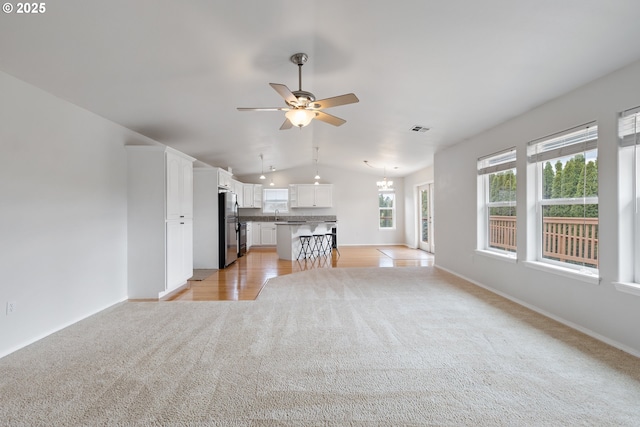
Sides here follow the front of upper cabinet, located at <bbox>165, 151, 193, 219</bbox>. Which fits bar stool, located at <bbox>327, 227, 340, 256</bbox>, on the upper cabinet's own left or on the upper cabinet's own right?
on the upper cabinet's own left

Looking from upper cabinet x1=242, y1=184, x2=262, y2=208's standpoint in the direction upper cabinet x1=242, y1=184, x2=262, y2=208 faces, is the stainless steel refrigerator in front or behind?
in front

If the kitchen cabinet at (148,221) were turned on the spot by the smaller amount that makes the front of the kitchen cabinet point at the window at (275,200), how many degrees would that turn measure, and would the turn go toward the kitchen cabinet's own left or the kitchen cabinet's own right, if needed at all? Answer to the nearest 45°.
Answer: approximately 90° to the kitchen cabinet's own left

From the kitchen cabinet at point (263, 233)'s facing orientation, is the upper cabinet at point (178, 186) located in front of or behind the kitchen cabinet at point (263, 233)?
in front

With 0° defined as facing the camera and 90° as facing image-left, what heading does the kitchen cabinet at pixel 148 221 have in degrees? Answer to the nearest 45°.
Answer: approximately 315°

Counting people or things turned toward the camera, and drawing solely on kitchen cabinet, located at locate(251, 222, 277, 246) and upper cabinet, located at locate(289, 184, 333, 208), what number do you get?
2

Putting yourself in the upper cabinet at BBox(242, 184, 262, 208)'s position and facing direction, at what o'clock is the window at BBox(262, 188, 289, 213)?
The window is roughly at 8 o'clock from the upper cabinet.

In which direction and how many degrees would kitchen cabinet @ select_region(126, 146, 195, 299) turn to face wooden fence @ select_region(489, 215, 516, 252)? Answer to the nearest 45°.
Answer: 0° — it already faces it

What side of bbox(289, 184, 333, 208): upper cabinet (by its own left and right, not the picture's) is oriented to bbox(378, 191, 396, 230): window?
left
